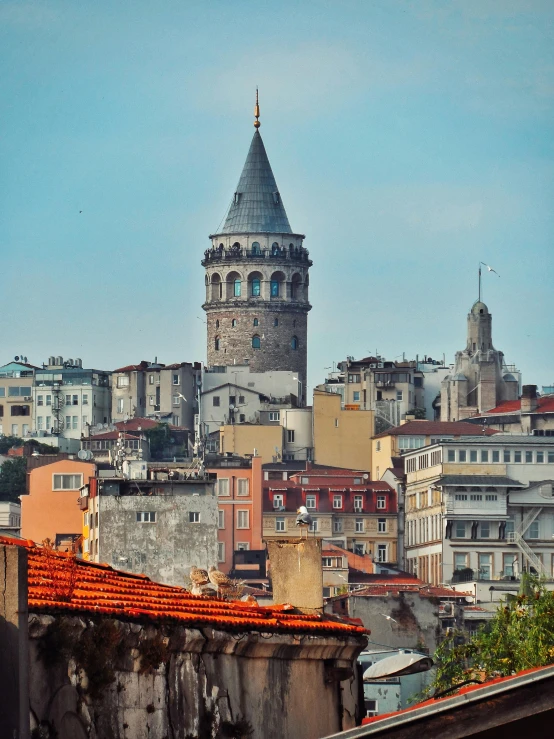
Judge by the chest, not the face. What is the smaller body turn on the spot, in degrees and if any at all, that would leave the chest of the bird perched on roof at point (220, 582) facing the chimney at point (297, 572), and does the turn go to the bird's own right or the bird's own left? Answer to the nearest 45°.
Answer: approximately 180°
